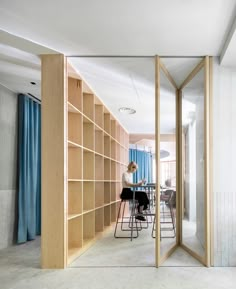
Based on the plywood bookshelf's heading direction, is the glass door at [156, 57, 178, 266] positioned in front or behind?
in front

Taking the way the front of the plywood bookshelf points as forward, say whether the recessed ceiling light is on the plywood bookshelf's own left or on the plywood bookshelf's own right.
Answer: on the plywood bookshelf's own left

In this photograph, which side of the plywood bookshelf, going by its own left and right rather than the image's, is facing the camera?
right

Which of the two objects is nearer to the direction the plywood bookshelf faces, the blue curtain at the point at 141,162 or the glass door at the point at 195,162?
the glass door

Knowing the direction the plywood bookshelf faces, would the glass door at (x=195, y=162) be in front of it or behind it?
in front

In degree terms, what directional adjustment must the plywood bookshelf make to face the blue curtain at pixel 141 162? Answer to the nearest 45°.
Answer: approximately 90° to its left
